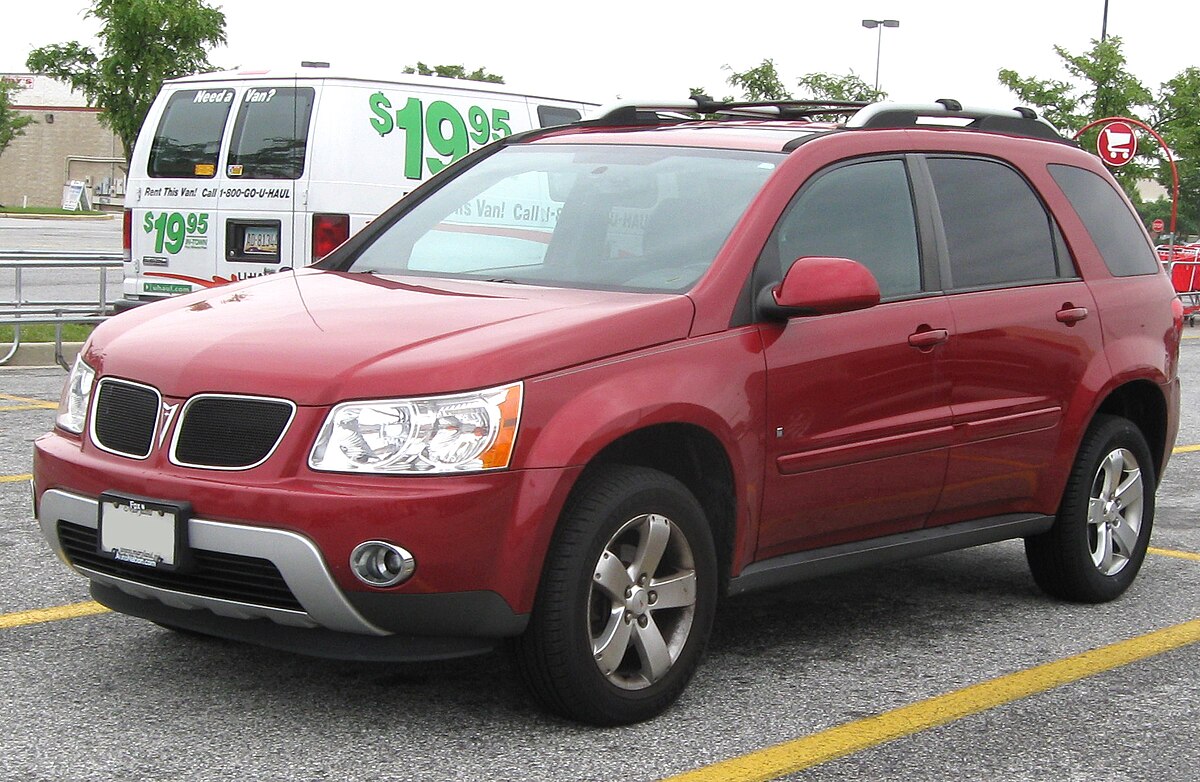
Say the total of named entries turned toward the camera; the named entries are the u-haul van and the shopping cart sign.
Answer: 1

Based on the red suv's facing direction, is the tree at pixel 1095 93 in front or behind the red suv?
behind

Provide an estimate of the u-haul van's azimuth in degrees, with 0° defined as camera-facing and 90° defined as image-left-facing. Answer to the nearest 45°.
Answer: approximately 225°

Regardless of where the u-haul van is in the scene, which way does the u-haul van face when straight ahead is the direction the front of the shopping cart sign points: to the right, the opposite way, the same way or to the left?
the opposite way

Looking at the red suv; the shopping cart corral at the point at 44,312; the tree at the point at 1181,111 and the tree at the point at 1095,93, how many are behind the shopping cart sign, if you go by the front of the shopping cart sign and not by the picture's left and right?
2

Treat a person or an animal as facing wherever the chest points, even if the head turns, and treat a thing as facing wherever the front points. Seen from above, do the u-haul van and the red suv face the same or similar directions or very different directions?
very different directions

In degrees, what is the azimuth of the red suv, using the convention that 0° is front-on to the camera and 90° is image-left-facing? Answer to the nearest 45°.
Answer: approximately 45°

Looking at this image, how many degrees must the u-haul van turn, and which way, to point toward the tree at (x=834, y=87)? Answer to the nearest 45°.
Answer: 0° — it already faces it

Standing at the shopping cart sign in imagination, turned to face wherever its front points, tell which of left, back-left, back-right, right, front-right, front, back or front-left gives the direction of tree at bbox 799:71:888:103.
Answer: back-right

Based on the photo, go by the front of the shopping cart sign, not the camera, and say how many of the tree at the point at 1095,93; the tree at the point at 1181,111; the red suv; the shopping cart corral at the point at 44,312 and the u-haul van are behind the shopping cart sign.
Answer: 2

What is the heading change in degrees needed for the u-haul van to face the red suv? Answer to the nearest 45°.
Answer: approximately 135° to its right

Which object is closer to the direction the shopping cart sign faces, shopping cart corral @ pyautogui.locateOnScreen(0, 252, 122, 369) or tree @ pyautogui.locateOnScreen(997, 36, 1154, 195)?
the shopping cart corral

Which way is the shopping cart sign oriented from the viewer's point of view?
toward the camera
